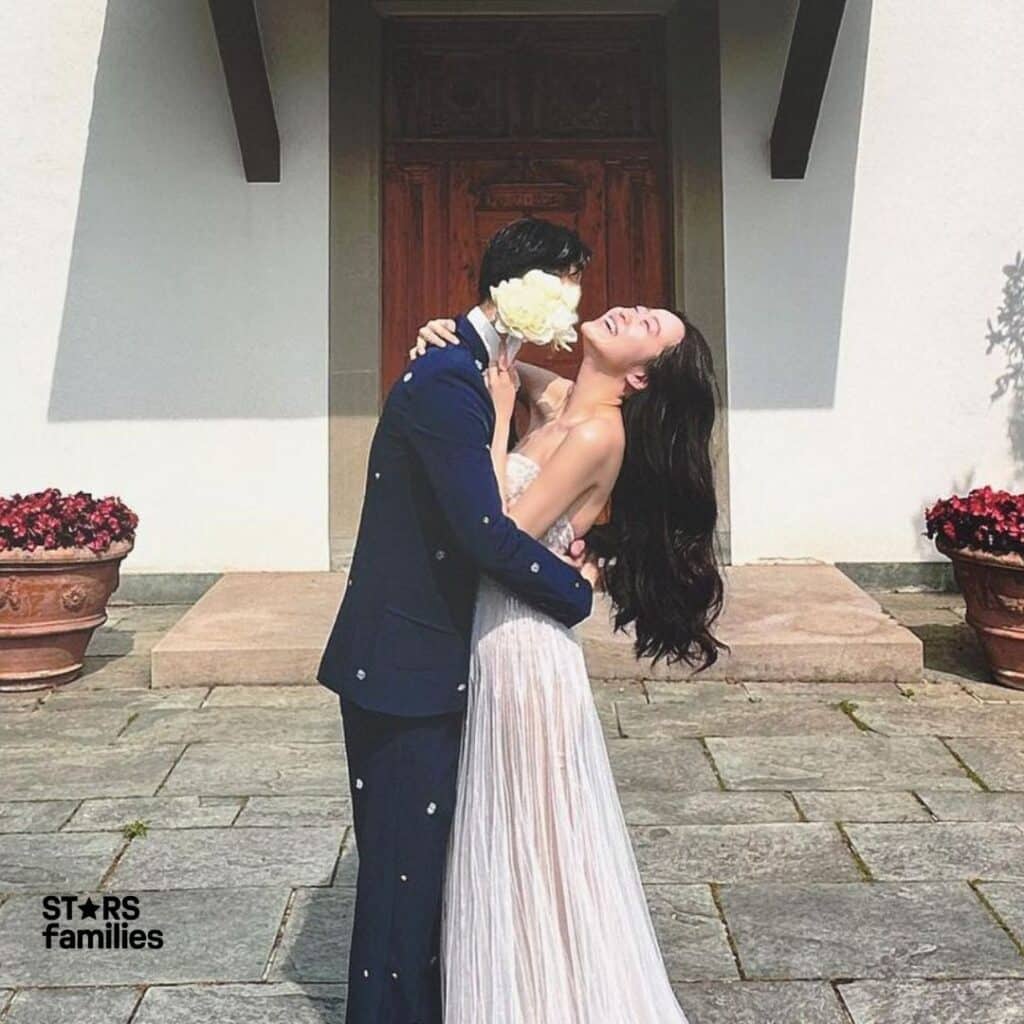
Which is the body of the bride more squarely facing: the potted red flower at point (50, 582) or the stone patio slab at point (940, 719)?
the potted red flower

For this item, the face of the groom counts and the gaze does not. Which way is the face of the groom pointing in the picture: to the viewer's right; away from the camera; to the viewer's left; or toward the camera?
to the viewer's right

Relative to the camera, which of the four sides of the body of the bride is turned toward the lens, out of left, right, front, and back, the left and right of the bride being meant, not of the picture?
left

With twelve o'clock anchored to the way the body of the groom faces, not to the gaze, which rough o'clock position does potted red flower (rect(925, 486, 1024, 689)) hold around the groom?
The potted red flower is roughly at 10 o'clock from the groom.

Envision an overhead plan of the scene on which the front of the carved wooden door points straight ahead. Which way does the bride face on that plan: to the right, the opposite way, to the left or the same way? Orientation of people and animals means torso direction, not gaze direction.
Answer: to the right

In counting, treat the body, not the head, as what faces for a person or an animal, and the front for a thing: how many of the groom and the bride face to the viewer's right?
1

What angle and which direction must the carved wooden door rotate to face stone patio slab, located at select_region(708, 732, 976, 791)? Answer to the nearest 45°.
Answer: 0° — it already faces it

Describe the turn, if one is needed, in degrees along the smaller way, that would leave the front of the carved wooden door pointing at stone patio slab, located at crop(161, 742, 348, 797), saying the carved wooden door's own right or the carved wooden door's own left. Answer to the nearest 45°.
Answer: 0° — it already faces it

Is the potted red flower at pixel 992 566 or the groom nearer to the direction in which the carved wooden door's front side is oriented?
the groom

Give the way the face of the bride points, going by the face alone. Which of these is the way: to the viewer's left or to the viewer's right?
to the viewer's left

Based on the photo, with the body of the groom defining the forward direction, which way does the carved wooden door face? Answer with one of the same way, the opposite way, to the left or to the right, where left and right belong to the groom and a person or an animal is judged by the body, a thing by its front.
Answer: to the right

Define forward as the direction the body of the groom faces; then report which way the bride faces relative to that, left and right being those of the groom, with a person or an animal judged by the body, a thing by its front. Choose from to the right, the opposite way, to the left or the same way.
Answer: the opposite way

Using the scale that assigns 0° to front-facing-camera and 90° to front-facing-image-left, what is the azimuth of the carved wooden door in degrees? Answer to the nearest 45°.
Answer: approximately 0°

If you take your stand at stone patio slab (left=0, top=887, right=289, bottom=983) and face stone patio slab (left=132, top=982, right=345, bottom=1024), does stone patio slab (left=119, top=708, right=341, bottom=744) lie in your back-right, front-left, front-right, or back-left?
back-left
